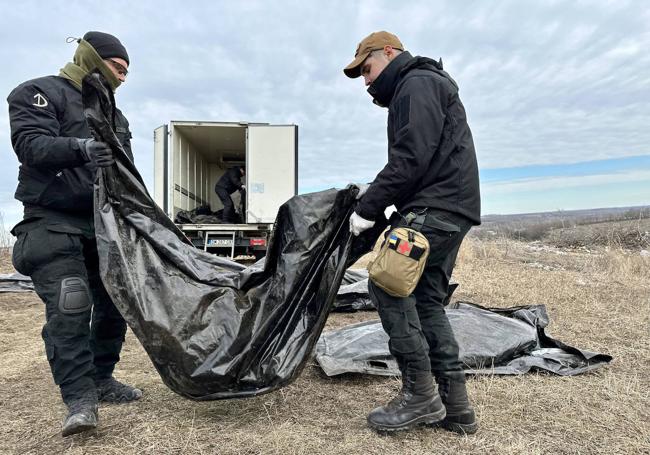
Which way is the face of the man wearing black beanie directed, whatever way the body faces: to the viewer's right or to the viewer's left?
to the viewer's right

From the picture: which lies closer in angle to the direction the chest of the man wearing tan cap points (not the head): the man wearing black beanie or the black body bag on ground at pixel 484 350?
the man wearing black beanie

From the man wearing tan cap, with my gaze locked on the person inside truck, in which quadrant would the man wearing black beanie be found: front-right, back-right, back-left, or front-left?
front-left

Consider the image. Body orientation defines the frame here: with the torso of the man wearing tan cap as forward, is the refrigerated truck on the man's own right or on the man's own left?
on the man's own right

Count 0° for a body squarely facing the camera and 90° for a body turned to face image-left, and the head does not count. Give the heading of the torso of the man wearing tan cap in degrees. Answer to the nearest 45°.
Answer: approximately 90°

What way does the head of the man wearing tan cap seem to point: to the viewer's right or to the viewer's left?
to the viewer's left

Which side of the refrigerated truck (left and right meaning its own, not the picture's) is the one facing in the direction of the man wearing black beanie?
back

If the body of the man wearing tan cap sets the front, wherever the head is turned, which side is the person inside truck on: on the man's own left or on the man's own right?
on the man's own right

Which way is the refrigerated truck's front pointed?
away from the camera

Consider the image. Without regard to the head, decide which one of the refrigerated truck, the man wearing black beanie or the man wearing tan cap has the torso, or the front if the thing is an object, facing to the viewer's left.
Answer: the man wearing tan cap

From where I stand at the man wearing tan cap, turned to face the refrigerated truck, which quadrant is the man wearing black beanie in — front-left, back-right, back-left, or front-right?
front-left
